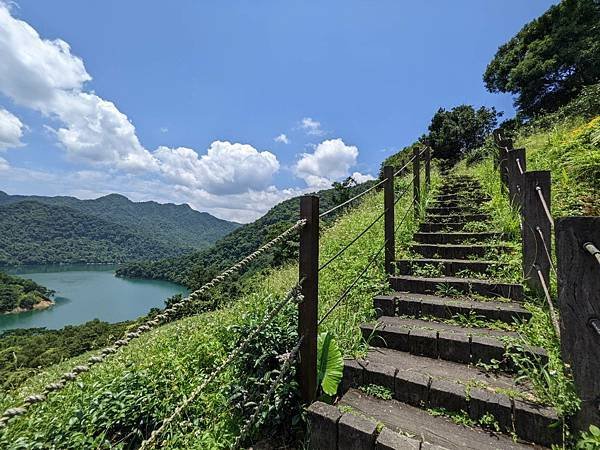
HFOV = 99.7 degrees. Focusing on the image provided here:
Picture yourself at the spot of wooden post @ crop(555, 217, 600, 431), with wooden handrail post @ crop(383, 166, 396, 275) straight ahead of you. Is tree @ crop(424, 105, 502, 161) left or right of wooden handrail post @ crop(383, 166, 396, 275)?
right

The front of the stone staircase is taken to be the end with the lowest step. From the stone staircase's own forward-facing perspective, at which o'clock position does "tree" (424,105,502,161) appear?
The tree is roughly at 6 o'clock from the stone staircase.

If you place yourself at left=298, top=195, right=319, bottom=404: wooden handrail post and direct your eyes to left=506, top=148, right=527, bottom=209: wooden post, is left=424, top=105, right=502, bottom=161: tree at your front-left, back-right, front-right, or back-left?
front-left

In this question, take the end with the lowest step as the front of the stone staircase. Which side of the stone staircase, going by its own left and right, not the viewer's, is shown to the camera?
front

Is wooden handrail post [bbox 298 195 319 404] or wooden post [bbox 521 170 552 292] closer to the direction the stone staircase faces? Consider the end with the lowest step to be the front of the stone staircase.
the wooden handrail post

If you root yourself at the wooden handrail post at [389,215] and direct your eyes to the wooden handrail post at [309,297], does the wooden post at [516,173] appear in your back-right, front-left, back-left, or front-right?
back-left

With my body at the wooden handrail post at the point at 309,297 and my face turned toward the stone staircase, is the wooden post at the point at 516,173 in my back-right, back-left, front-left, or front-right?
front-left
